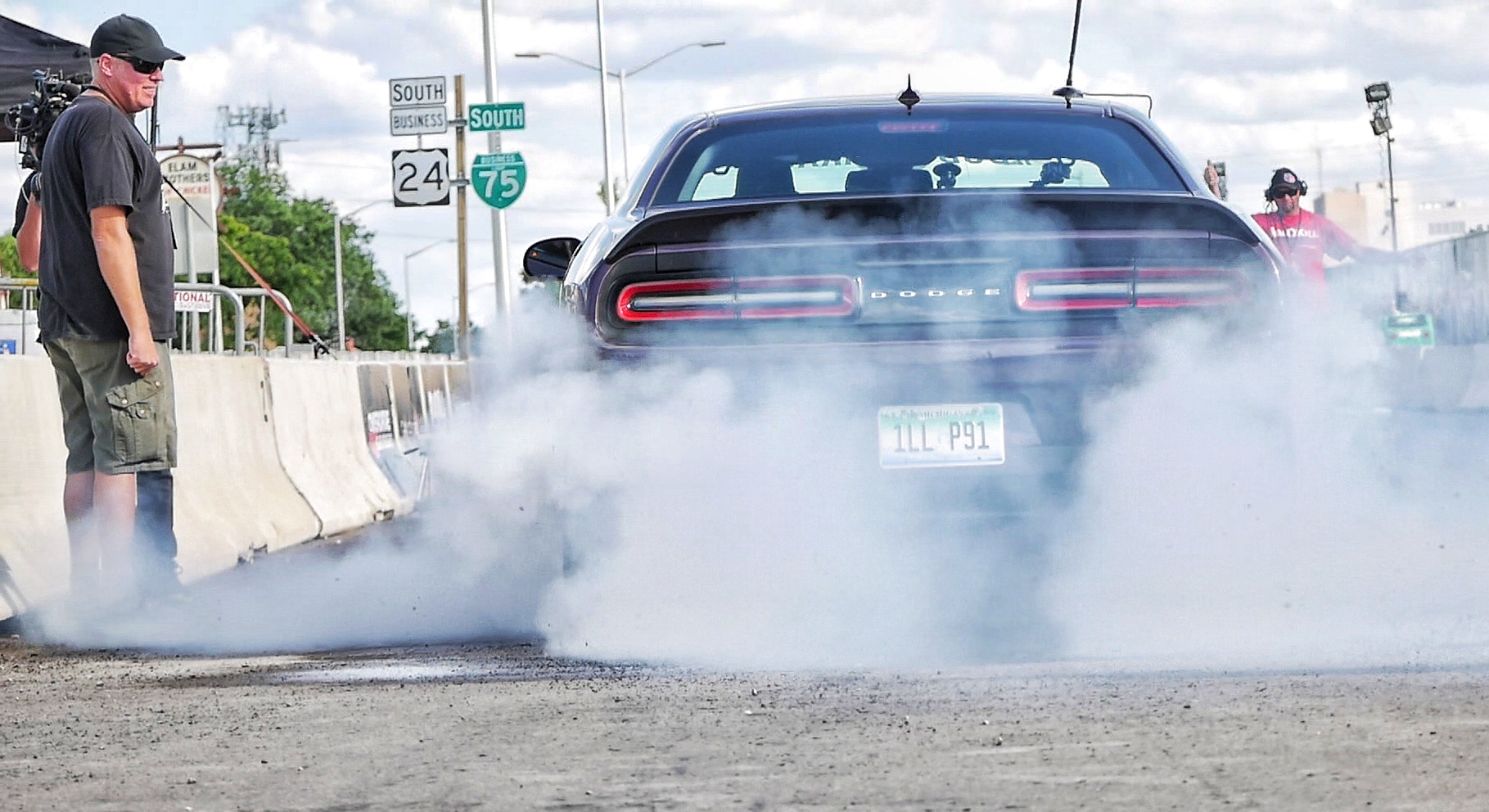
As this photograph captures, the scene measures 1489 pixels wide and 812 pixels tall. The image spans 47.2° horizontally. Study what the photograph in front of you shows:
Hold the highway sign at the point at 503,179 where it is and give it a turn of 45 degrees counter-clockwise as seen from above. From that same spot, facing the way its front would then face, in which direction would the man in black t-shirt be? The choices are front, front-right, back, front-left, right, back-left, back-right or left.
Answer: front-right

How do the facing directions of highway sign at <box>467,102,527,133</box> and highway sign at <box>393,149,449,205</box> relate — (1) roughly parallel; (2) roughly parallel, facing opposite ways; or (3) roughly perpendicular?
roughly parallel

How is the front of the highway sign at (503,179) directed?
toward the camera

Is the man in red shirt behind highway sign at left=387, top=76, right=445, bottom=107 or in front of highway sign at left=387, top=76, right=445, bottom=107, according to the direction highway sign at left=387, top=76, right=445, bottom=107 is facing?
in front

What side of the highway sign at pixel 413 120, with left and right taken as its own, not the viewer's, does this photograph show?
front

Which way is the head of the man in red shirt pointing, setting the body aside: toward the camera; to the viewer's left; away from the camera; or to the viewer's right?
toward the camera

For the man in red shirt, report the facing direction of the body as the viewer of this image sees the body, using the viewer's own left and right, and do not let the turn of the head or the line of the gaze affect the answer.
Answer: facing the viewer

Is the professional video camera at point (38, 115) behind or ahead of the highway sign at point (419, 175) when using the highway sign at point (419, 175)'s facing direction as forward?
ahead

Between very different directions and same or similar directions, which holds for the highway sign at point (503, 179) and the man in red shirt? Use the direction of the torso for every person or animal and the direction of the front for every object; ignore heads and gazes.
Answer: same or similar directions

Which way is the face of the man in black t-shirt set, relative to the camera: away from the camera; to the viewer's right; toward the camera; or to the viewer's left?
to the viewer's right

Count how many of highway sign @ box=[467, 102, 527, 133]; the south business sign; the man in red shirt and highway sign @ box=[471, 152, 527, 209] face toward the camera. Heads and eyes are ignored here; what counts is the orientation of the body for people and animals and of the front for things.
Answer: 4

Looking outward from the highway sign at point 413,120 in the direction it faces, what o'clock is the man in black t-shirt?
The man in black t-shirt is roughly at 12 o'clock from the highway sign.
